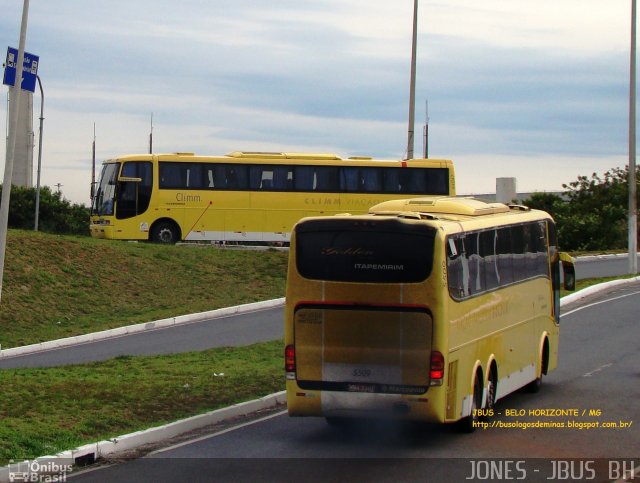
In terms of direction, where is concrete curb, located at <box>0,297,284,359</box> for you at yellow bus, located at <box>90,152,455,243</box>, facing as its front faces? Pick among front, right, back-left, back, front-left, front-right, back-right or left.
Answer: left

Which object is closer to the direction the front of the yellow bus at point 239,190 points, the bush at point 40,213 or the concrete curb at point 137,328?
the bush

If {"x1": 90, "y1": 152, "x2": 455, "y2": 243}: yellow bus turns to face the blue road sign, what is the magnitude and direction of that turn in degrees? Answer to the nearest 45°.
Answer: approximately 45° to its left

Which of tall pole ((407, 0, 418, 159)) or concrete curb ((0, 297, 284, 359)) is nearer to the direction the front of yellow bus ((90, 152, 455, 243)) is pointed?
the concrete curb

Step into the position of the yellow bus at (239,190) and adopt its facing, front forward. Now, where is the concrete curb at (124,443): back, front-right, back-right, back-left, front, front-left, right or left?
left

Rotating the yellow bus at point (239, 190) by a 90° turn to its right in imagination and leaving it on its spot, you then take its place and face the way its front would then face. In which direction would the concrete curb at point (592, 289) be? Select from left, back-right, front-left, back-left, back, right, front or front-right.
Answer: back-right

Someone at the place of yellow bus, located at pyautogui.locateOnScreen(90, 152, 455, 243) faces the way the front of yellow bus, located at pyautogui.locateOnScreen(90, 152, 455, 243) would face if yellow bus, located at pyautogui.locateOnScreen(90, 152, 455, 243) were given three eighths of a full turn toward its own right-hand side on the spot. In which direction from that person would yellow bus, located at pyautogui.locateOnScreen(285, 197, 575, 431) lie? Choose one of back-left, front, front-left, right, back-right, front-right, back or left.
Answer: back-right

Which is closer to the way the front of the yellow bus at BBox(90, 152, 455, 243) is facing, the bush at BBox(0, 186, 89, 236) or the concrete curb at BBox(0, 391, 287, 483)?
the bush

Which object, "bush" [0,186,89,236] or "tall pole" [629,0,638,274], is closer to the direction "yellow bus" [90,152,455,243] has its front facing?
the bush

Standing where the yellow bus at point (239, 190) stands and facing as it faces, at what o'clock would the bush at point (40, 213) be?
The bush is roughly at 1 o'clock from the yellow bus.

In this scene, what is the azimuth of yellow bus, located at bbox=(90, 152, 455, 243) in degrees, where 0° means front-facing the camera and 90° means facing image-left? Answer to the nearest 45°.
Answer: approximately 90°
